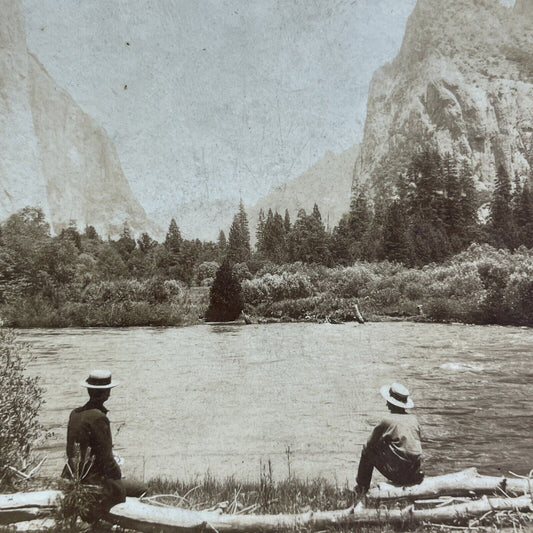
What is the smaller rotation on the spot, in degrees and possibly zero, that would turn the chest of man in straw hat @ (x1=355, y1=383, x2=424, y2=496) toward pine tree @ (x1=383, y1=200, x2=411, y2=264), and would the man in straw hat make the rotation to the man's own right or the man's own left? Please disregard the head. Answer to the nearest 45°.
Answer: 0° — they already face it

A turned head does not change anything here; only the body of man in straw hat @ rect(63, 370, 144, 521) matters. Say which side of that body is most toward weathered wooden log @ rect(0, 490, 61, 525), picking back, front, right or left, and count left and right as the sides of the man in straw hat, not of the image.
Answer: left

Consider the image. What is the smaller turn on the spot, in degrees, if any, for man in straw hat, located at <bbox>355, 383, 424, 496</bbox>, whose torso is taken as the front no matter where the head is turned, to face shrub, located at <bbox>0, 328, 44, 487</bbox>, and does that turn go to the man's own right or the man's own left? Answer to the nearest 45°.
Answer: approximately 90° to the man's own left

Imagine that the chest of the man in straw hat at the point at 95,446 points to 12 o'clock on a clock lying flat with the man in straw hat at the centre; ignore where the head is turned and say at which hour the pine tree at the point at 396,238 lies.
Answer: The pine tree is roughly at 12 o'clock from the man in straw hat.

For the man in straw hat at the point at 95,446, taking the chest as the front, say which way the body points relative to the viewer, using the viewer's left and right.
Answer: facing away from the viewer and to the right of the viewer

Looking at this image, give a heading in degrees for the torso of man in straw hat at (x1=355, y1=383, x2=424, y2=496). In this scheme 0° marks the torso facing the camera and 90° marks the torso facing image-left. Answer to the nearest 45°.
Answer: approximately 180°

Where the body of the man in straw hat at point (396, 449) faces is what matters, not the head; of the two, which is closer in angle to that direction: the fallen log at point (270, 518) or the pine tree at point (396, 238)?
the pine tree

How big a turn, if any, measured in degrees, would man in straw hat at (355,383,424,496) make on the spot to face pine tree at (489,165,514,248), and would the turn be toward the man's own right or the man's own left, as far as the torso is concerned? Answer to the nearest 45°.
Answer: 0° — they already face it
